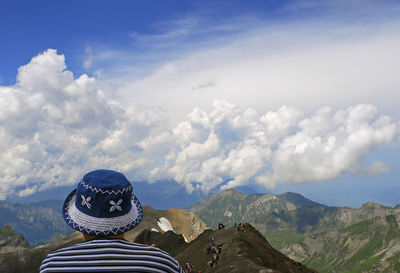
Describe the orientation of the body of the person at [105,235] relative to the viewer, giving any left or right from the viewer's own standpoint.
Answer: facing away from the viewer

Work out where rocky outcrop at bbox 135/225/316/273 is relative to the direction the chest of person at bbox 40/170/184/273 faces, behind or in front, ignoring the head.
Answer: in front

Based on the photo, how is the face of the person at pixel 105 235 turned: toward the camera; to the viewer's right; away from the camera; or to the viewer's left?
away from the camera
